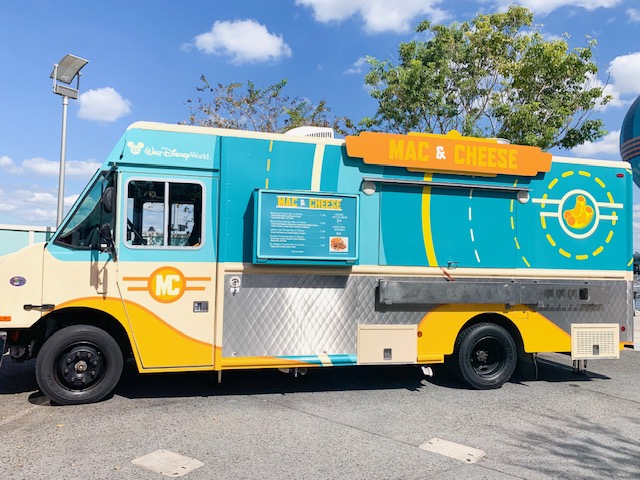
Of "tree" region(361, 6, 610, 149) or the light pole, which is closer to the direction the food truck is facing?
the light pole

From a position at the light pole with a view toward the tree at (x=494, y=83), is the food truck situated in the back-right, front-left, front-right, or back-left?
front-right

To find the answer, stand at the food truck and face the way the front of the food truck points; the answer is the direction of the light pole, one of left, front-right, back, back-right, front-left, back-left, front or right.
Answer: front-right

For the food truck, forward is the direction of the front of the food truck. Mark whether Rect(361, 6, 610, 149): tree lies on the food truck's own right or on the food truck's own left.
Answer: on the food truck's own right

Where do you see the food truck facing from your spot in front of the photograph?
facing to the left of the viewer
